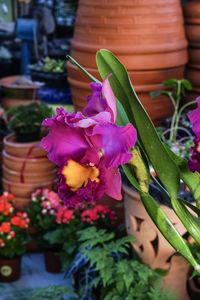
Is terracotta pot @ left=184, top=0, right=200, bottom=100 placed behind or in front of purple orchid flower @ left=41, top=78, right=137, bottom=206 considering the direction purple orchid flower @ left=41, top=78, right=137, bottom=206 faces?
behind

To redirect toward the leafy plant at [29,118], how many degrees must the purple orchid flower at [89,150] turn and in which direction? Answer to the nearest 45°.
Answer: approximately 135° to its right

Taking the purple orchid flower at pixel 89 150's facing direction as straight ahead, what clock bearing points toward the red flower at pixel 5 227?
The red flower is roughly at 4 o'clock from the purple orchid flower.

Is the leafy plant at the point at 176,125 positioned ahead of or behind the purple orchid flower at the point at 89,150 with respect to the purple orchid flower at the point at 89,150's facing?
behind

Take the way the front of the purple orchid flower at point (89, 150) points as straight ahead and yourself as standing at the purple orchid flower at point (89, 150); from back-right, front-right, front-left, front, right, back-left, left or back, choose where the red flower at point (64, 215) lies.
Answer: back-right

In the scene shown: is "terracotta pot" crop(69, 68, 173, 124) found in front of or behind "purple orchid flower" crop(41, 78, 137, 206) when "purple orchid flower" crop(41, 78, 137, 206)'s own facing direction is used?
behind

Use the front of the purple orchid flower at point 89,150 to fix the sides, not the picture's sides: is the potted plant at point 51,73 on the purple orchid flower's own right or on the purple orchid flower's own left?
on the purple orchid flower's own right

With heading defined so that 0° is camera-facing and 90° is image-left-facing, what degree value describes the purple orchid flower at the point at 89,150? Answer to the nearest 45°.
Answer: approximately 45°

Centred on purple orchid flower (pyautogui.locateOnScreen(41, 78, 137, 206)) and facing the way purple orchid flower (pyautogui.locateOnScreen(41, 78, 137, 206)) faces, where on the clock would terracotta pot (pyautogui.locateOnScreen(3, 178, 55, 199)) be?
The terracotta pot is roughly at 4 o'clock from the purple orchid flower.
